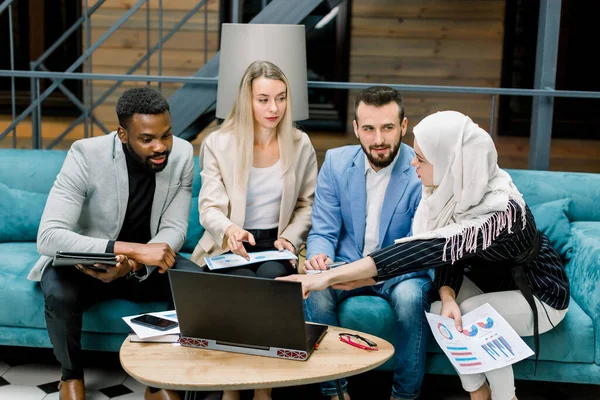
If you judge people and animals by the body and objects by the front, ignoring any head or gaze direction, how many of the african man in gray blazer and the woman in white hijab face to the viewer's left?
1

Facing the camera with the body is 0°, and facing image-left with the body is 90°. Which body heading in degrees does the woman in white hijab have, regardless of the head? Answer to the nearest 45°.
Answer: approximately 90°

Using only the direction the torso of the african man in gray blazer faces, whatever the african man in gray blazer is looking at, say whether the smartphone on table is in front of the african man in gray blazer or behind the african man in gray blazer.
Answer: in front

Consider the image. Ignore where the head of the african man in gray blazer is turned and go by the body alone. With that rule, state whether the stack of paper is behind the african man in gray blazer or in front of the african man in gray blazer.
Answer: in front

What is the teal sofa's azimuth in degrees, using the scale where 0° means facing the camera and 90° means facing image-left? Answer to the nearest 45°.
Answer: approximately 0°

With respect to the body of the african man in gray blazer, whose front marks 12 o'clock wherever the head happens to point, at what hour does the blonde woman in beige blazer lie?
The blonde woman in beige blazer is roughly at 10 o'clock from the african man in gray blazer.

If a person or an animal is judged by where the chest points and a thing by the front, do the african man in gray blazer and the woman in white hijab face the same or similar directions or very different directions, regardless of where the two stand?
very different directions

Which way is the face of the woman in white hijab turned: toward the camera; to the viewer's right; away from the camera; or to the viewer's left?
to the viewer's left

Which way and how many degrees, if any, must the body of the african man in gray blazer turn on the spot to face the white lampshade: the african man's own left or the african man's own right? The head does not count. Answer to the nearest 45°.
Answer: approximately 90° to the african man's own left

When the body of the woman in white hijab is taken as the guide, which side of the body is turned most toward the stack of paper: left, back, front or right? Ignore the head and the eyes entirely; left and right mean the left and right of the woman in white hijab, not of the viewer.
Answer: front
